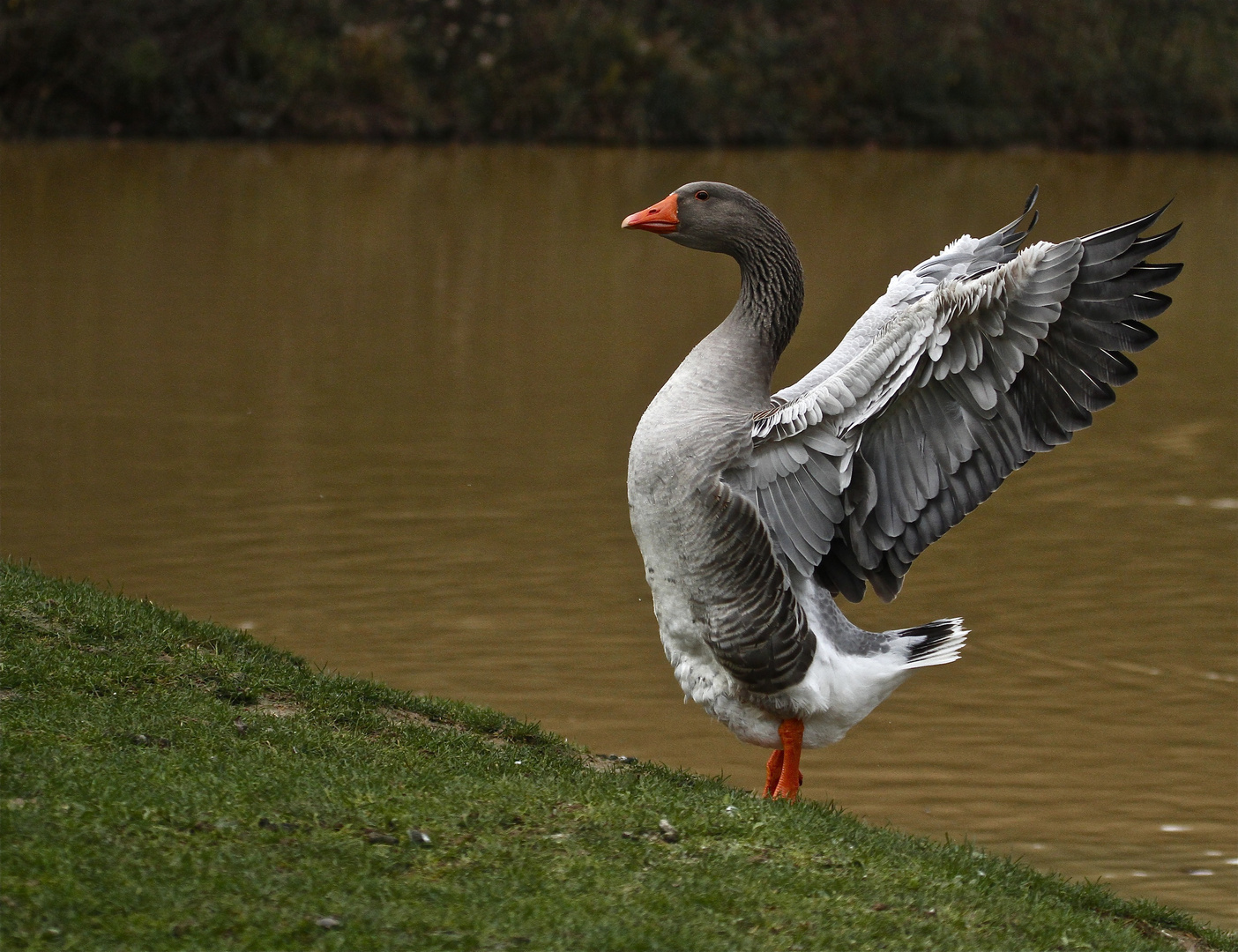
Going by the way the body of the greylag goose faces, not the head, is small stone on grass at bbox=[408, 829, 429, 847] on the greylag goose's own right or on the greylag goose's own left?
on the greylag goose's own left

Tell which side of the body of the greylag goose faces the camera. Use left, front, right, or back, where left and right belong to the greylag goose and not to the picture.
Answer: left
